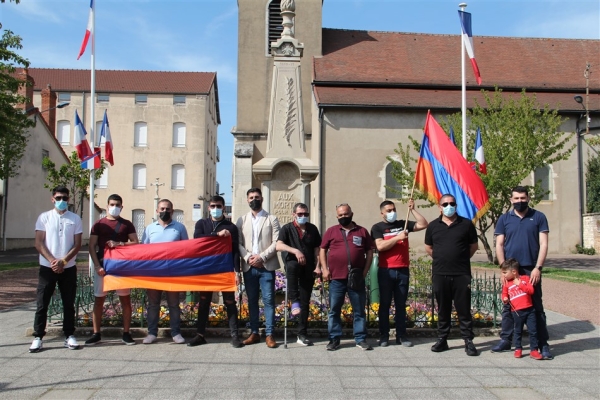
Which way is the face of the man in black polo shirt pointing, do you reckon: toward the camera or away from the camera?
toward the camera

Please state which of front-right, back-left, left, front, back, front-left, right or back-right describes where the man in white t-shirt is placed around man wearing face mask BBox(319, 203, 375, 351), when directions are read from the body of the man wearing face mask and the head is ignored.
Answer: right

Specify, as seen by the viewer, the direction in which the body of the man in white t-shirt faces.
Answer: toward the camera

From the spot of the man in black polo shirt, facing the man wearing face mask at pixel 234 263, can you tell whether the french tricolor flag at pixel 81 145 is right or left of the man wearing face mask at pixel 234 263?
right

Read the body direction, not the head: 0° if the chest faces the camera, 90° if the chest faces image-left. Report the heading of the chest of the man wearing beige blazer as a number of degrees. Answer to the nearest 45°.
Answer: approximately 0°

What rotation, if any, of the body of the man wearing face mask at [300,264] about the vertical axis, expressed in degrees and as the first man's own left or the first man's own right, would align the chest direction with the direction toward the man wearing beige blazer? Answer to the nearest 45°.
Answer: approximately 90° to the first man's own right

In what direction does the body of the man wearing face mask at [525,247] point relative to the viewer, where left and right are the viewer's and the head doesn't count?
facing the viewer

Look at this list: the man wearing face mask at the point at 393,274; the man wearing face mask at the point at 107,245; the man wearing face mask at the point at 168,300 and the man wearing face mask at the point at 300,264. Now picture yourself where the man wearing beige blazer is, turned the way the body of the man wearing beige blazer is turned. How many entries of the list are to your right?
2

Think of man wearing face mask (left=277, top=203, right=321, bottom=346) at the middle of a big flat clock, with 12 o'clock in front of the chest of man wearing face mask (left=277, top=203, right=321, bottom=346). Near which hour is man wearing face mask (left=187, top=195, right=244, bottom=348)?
man wearing face mask (left=187, top=195, right=244, bottom=348) is roughly at 3 o'clock from man wearing face mask (left=277, top=203, right=321, bottom=346).

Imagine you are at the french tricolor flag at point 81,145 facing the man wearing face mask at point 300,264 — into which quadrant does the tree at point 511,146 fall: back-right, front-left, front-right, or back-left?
front-left

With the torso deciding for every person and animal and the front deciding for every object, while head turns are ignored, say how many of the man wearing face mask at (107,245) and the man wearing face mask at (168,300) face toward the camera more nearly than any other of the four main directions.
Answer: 2

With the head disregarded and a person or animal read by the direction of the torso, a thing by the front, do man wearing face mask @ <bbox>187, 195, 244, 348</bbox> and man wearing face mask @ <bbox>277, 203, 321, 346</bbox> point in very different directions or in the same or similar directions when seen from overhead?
same or similar directions

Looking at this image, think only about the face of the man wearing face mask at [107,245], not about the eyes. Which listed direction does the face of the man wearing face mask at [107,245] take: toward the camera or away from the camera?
toward the camera

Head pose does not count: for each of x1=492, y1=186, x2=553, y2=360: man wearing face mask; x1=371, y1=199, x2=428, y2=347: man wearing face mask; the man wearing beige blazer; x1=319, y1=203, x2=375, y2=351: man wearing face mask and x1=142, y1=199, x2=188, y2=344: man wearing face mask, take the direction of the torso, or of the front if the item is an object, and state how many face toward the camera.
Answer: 5

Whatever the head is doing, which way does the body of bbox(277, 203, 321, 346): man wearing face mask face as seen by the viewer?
toward the camera

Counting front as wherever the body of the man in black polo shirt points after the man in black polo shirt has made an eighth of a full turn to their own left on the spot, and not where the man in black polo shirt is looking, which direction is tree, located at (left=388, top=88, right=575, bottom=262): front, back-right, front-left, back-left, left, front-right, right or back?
back-left

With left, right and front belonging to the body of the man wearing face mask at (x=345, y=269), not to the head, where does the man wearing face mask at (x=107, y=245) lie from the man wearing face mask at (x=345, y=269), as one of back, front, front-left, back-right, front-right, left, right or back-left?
right
